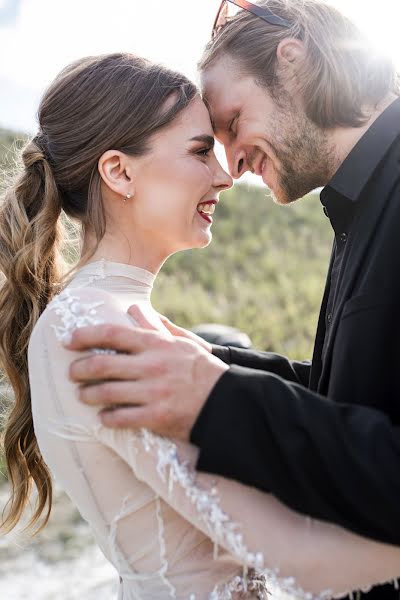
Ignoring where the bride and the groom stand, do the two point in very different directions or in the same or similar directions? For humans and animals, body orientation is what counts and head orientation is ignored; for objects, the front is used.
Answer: very different directions

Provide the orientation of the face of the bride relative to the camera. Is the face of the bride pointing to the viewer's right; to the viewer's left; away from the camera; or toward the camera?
to the viewer's right

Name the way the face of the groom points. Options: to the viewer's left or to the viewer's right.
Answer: to the viewer's left

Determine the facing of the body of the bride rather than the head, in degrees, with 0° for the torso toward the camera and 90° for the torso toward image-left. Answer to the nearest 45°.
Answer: approximately 270°

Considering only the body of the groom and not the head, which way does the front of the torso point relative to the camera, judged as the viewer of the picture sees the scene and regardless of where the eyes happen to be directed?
to the viewer's left
